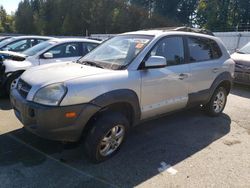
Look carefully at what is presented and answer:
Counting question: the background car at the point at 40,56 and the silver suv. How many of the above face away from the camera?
0

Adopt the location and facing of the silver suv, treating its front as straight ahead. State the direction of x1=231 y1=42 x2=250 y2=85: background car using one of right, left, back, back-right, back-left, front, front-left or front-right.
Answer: back

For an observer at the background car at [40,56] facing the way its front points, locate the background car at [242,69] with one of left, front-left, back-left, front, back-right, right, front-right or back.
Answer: back-left

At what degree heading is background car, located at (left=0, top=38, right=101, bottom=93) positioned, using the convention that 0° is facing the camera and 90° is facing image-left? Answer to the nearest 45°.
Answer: approximately 45°

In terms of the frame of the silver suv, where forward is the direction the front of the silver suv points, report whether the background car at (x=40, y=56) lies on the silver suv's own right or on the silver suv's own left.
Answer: on the silver suv's own right

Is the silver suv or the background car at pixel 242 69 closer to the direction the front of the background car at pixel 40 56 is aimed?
the silver suv

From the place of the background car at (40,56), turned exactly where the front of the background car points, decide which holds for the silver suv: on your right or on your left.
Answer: on your left
